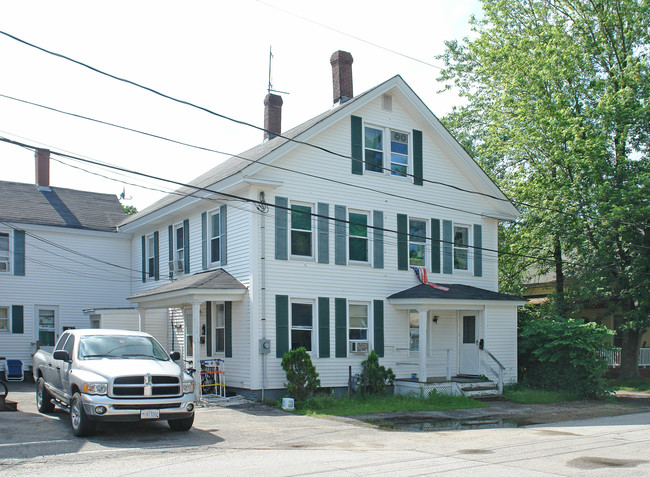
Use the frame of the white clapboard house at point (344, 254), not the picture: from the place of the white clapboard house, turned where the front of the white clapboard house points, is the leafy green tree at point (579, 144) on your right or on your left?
on your left

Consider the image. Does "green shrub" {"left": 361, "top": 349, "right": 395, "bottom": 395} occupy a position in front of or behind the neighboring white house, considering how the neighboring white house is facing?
in front

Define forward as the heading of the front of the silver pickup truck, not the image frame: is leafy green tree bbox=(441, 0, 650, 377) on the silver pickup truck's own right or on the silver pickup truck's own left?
on the silver pickup truck's own left

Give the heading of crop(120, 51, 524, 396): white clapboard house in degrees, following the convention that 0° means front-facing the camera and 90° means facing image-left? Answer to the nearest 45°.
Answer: approximately 315°

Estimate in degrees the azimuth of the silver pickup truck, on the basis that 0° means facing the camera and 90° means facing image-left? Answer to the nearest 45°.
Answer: approximately 315°

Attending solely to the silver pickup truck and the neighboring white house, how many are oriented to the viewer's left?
0

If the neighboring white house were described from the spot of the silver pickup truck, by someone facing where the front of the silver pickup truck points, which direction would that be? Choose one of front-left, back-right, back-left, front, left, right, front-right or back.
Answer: back-left

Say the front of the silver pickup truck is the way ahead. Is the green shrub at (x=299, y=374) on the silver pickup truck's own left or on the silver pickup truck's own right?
on the silver pickup truck's own left

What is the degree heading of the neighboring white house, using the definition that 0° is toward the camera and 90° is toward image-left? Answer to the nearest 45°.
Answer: approximately 315°
